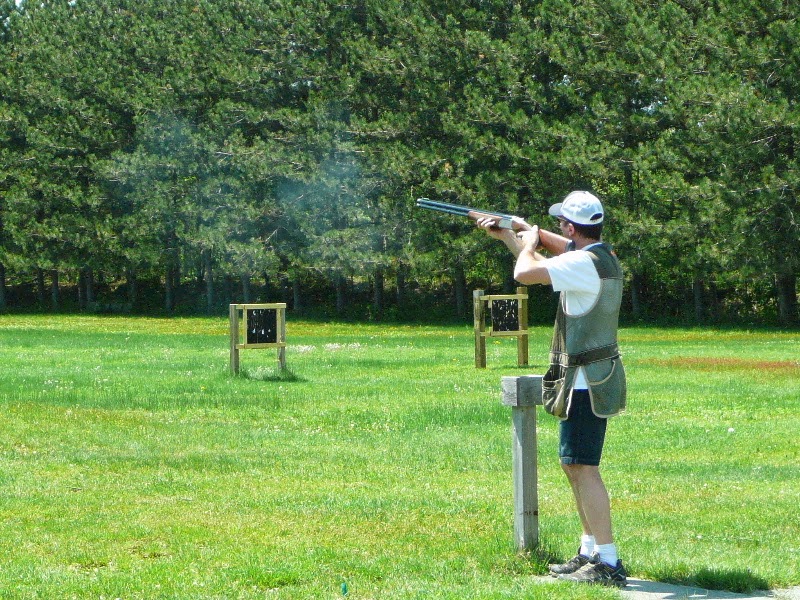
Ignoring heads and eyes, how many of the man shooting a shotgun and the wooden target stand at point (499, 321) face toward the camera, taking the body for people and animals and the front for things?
1

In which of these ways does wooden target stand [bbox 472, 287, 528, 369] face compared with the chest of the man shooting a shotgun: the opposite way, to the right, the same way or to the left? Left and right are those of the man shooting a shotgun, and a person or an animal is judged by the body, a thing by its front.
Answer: to the left

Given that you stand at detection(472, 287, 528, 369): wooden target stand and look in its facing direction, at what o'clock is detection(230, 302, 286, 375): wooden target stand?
detection(230, 302, 286, 375): wooden target stand is roughly at 2 o'clock from detection(472, 287, 528, 369): wooden target stand.

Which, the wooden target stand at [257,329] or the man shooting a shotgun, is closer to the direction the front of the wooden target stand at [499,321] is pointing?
the man shooting a shotgun

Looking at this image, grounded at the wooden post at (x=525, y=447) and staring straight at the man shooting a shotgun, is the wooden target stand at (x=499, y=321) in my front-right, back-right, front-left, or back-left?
back-left

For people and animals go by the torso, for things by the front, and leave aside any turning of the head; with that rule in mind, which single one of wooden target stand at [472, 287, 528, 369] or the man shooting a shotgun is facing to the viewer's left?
the man shooting a shotgun

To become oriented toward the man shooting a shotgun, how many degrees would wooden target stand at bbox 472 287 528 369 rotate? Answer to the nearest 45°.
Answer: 0° — it already faces them

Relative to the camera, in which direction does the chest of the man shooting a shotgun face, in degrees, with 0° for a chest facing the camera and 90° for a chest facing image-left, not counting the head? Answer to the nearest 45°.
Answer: approximately 90°

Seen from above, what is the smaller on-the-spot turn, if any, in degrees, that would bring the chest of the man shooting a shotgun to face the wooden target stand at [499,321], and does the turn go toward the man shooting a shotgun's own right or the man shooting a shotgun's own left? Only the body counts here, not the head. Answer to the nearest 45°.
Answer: approximately 90° to the man shooting a shotgun's own right

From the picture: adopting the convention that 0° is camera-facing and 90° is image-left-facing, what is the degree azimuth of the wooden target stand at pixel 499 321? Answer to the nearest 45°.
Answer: approximately 0°
